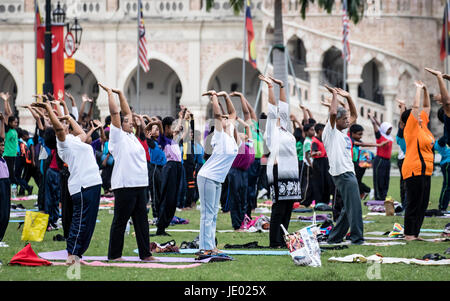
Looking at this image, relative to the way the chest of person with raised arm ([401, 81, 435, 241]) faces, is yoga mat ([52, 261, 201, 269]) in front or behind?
behind

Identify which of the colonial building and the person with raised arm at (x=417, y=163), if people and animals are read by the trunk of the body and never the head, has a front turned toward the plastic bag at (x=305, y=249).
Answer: the colonial building

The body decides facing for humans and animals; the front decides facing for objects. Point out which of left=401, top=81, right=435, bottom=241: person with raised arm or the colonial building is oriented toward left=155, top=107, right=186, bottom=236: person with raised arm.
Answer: the colonial building

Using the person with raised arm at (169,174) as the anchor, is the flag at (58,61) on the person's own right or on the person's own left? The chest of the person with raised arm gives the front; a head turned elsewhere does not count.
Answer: on the person's own left
